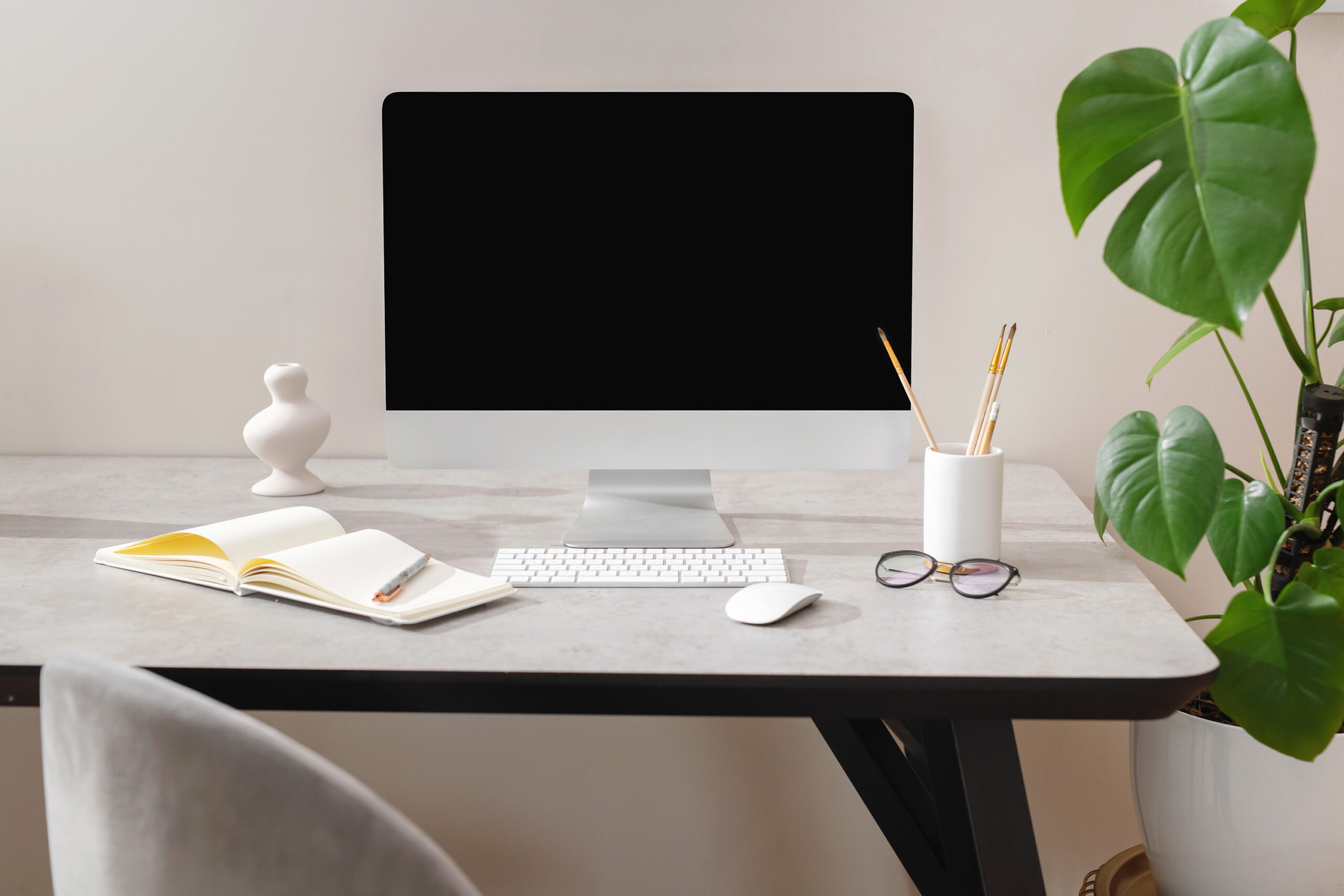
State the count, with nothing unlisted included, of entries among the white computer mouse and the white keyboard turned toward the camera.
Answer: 1

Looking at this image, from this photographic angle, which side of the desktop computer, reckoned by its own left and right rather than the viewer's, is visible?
front

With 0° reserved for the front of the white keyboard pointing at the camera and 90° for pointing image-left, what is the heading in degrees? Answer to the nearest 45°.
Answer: approximately 0°

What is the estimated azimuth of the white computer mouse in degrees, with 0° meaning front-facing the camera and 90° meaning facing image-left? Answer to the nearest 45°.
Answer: approximately 225°

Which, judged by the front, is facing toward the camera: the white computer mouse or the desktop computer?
the desktop computer

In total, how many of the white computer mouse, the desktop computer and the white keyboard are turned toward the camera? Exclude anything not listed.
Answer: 2

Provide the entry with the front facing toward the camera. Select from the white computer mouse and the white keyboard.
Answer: the white keyboard
